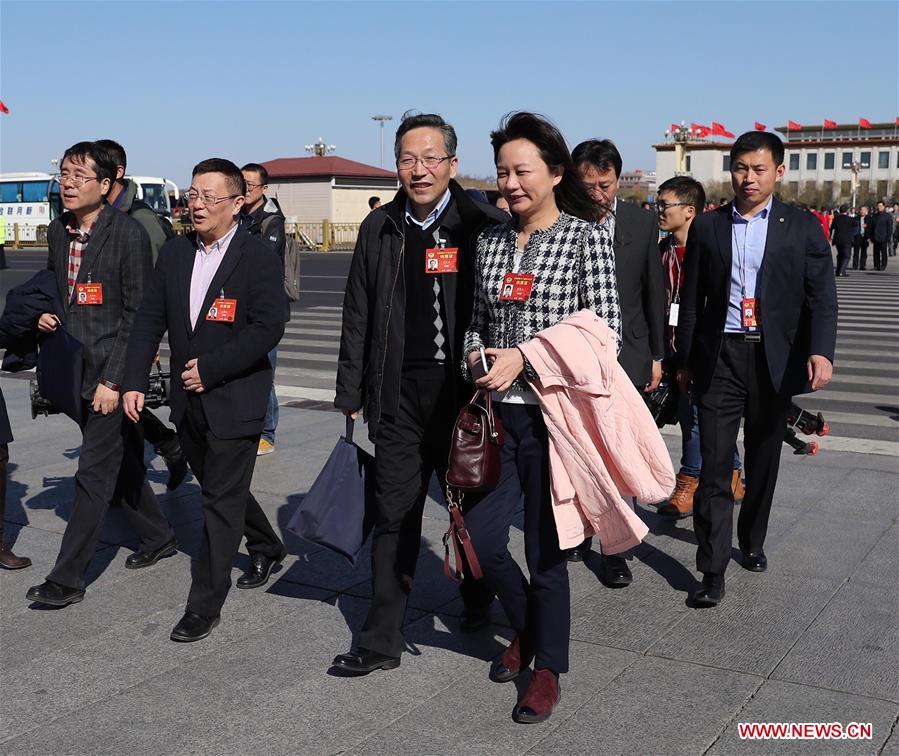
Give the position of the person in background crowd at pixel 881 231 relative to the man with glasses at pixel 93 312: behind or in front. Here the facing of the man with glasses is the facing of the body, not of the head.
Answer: behind

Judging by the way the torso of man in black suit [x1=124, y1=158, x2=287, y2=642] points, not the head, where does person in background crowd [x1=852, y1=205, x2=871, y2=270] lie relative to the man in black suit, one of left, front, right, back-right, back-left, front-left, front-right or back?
back

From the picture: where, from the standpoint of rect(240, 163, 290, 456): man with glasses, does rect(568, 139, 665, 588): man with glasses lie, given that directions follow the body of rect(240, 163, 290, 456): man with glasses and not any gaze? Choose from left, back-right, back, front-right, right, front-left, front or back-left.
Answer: left

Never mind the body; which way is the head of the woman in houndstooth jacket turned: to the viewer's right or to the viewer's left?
to the viewer's left

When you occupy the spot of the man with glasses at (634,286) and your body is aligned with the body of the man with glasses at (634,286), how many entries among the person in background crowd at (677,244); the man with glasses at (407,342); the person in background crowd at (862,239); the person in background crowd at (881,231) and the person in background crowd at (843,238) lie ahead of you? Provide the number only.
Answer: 1

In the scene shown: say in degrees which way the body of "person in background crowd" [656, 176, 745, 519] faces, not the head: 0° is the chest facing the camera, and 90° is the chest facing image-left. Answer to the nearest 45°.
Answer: approximately 45°

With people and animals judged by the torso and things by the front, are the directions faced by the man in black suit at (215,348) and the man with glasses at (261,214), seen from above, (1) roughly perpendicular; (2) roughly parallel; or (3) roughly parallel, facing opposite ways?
roughly parallel

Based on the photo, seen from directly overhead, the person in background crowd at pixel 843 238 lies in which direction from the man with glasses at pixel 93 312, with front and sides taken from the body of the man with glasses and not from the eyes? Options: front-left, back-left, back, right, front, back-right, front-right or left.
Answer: back

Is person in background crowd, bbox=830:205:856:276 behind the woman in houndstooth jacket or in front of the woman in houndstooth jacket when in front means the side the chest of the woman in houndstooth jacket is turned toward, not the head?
behind

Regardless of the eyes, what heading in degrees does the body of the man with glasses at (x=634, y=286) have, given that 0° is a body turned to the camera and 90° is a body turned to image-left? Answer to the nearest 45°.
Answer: approximately 45°

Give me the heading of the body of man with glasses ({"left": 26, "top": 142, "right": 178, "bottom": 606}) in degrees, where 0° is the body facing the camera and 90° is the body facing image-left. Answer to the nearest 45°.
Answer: approximately 45°
